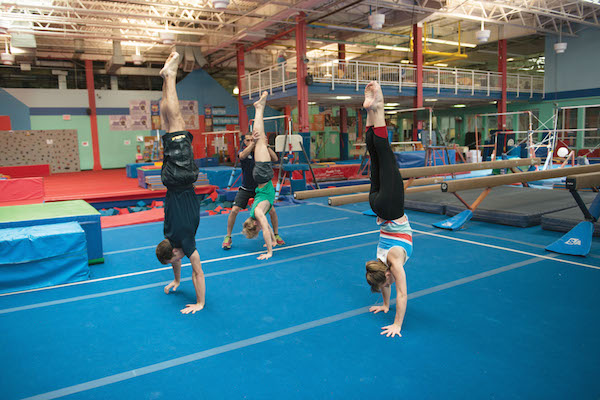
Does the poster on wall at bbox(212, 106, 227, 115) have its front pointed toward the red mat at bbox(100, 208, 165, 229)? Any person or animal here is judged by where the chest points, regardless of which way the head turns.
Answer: yes

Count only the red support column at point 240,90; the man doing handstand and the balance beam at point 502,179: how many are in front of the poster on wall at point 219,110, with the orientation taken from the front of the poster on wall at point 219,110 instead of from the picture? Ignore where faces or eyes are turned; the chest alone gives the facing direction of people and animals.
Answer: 3

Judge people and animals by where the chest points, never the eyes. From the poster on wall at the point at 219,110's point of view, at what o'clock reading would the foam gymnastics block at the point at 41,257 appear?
The foam gymnastics block is roughly at 12 o'clock from the poster on wall.

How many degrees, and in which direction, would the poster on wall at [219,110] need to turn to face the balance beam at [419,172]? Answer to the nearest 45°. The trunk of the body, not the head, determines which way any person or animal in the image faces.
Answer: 0° — it already faces it

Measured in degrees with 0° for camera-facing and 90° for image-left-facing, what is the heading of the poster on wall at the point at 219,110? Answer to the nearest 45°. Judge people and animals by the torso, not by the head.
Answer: approximately 0°

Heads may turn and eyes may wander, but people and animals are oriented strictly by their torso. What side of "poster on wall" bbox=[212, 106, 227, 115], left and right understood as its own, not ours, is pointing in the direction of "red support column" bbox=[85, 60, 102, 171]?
right

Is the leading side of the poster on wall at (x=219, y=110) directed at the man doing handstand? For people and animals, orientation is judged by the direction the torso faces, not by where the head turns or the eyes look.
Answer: yes
